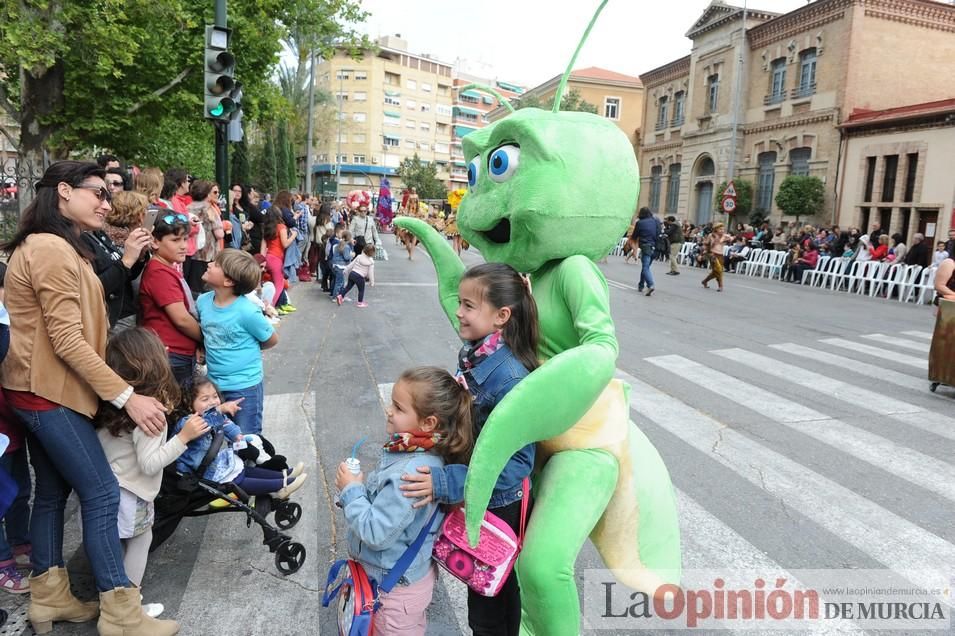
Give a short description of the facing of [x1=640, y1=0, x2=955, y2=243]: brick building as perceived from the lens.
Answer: facing the viewer and to the left of the viewer

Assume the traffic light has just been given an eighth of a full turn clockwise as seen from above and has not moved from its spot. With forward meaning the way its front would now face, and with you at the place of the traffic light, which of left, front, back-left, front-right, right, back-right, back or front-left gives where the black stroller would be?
front

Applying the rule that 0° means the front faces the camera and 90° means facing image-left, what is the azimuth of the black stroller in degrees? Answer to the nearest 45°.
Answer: approximately 270°

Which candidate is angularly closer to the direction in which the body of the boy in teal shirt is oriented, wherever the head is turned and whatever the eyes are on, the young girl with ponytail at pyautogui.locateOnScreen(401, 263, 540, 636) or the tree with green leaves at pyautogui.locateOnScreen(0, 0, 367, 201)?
the young girl with ponytail

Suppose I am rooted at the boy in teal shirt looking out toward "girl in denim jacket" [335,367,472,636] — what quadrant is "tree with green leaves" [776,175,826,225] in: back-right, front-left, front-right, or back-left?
back-left
